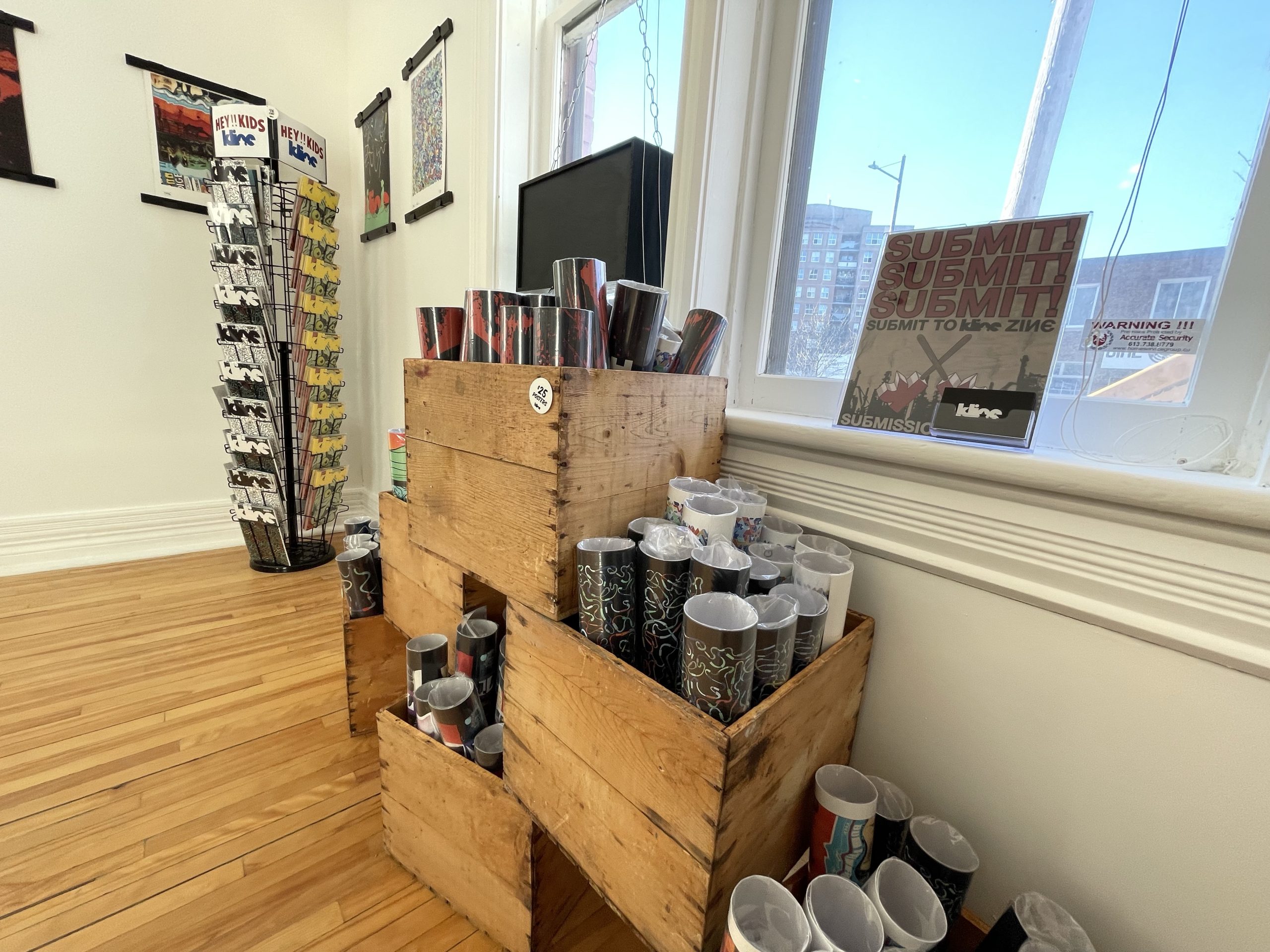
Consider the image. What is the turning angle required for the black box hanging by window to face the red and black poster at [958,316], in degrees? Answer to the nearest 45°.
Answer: approximately 90° to its left

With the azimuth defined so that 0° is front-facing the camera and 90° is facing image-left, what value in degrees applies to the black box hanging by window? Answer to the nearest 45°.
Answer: approximately 45°

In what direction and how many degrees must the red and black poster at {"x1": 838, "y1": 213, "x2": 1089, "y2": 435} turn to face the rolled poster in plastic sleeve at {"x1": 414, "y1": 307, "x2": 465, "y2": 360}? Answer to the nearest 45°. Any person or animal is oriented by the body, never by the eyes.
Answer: approximately 45° to its right

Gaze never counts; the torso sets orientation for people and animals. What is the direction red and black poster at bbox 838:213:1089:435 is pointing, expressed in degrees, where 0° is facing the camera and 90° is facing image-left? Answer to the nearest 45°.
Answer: approximately 45°

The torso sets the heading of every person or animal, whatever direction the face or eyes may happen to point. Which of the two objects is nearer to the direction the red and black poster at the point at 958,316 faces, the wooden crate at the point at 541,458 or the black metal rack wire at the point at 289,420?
the wooden crate

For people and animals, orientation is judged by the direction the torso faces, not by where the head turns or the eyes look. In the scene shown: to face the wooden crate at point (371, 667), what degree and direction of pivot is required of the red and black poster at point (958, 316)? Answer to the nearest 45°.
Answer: approximately 45° to its right
